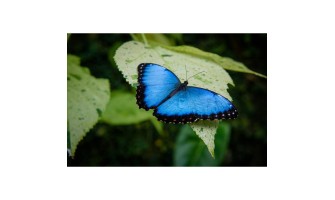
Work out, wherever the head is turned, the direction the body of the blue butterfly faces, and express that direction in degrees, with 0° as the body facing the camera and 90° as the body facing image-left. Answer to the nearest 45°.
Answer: approximately 225°

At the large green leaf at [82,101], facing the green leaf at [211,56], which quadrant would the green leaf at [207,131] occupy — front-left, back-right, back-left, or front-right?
front-right
